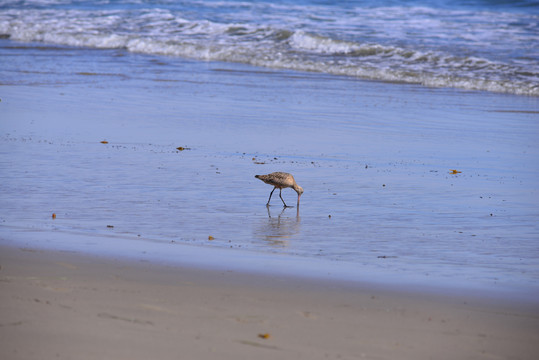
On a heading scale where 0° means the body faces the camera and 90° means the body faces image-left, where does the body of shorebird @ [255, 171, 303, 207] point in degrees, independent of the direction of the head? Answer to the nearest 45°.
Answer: approximately 270°
